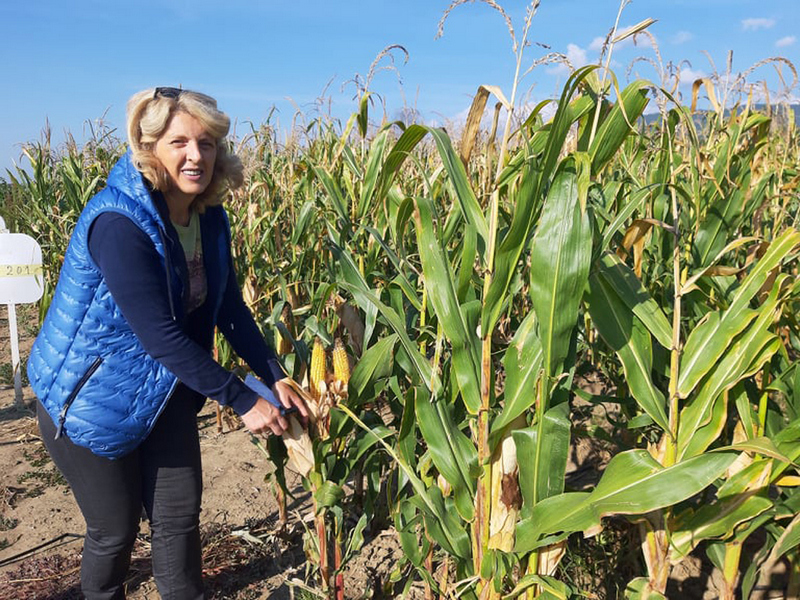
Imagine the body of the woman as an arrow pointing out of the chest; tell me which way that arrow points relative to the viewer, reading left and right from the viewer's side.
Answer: facing the viewer and to the right of the viewer

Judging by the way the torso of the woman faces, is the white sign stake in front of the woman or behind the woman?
behind
